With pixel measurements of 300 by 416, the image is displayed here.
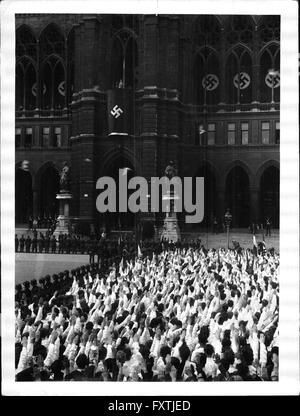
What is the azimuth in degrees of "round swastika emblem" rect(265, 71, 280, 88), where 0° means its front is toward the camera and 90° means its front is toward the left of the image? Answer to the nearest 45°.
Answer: approximately 0°

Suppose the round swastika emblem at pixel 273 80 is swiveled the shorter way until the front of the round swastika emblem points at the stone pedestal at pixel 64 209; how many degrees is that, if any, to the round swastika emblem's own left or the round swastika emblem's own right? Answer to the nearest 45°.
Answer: approximately 90° to the round swastika emblem's own right

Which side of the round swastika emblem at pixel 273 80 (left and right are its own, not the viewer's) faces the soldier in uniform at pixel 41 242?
right

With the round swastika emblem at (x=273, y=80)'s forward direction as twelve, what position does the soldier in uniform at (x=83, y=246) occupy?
The soldier in uniform is roughly at 3 o'clock from the round swastika emblem.

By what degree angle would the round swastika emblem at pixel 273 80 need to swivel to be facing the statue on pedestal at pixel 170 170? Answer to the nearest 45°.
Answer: approximately 90° to its right
